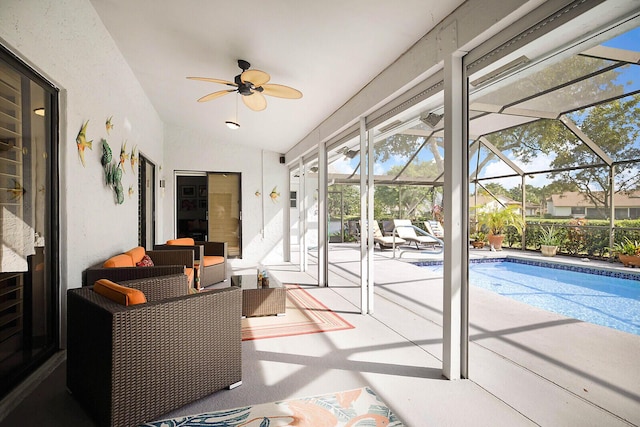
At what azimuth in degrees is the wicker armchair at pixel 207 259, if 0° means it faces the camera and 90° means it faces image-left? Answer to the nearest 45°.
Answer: approximately 315°

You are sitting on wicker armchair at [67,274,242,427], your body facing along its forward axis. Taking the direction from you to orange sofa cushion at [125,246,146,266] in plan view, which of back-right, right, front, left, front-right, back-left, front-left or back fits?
front-left

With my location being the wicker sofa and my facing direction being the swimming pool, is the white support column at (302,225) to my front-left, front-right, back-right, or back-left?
front-left

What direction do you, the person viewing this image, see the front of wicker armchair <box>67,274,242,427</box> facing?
facing away from the viewer and to the right of the viewer

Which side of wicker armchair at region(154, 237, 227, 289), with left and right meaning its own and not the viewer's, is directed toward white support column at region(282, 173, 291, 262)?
left

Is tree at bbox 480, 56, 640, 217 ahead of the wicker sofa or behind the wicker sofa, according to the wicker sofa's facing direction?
ahead

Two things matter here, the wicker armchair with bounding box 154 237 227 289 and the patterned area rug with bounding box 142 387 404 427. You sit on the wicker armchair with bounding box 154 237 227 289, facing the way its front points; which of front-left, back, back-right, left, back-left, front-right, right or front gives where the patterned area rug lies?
front-right

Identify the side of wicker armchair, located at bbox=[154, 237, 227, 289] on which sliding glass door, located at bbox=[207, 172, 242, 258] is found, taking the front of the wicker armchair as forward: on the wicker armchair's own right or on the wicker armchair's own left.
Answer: on the wicker armchair's own left

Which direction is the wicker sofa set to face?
to the viewer's right

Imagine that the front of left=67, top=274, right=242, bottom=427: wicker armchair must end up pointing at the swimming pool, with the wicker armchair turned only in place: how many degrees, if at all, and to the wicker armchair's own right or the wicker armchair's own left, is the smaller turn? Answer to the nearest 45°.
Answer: approximately 45° to the wicker armchair's own right

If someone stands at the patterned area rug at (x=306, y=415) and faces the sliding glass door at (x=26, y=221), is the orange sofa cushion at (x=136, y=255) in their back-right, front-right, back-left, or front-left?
front-right
